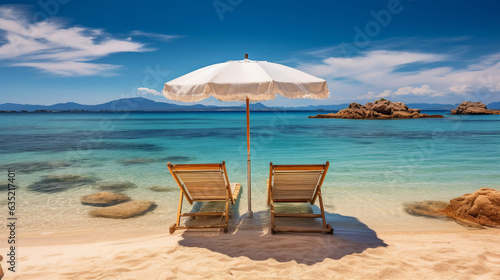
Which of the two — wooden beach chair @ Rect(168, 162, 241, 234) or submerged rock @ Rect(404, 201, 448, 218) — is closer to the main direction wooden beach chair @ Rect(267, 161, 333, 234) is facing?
the submerged rock

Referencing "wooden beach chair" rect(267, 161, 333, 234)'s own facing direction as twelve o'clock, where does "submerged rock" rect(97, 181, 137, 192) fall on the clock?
The submerged rock is roughly at 10 o'clock from the wooden beach chair.

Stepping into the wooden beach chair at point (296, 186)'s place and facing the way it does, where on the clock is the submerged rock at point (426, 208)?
The submerged rock is roughly at 2 o'clock from the wooden beach chair.

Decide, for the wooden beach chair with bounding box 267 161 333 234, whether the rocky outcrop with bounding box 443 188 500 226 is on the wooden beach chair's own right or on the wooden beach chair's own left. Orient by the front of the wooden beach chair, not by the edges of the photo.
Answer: on the wooden beach chair's own right

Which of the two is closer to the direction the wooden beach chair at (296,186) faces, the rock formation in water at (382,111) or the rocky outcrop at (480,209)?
the rock formation in water

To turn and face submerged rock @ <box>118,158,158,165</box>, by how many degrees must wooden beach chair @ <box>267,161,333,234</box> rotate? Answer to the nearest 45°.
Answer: approximately 45° to its left

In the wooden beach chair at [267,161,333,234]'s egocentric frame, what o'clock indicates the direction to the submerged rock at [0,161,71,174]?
The submerged rock is roughly at 10 o'clock from the wooden beach chair.

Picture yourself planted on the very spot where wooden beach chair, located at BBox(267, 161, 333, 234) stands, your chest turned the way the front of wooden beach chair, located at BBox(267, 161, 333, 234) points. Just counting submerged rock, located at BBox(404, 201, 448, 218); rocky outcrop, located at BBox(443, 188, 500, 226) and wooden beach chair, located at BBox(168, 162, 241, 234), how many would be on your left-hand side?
1

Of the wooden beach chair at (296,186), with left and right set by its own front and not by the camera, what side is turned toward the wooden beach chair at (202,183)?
left

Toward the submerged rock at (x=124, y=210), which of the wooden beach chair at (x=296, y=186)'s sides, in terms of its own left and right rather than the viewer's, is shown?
left

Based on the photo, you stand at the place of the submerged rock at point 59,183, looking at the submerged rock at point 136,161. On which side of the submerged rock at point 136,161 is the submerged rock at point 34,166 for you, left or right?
left

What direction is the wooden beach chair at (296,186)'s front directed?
away from the camera
